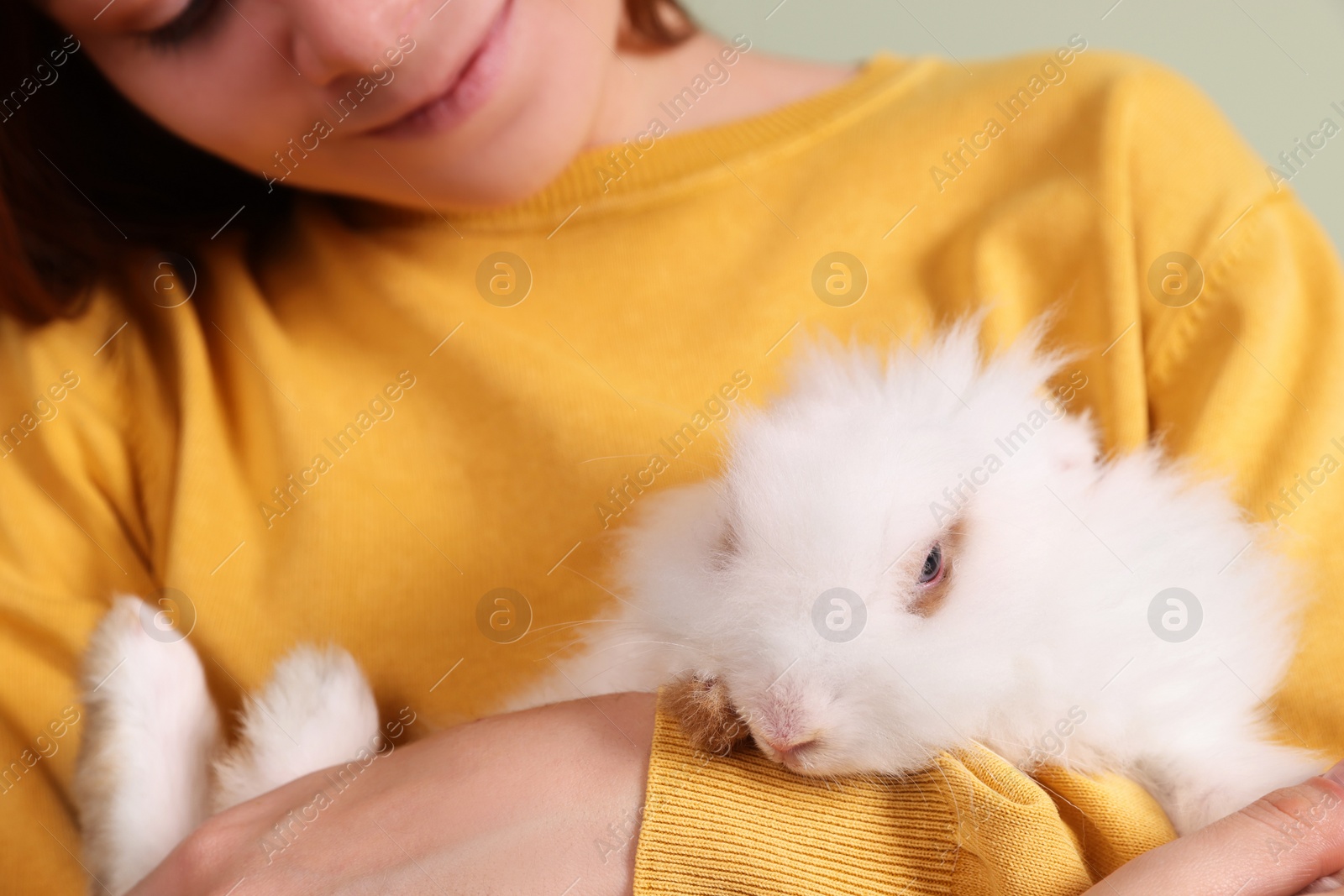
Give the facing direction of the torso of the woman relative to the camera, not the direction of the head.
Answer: toward the camera
